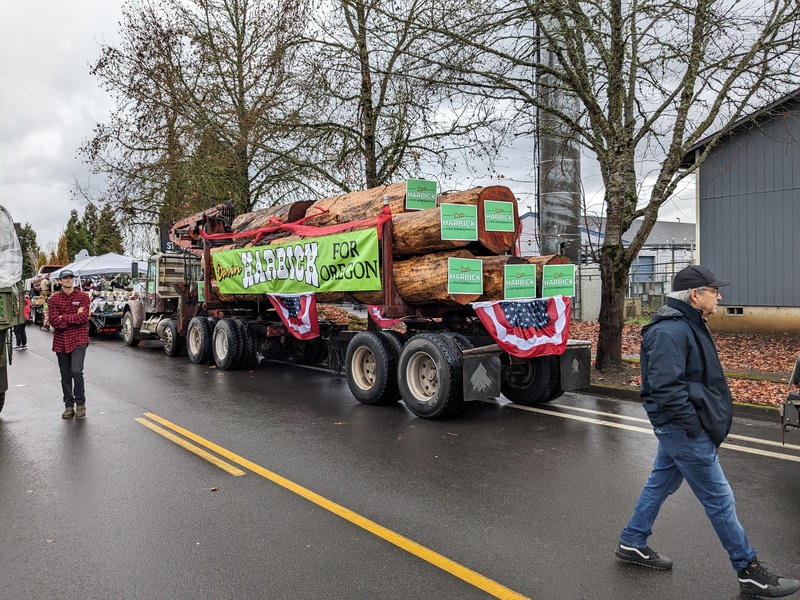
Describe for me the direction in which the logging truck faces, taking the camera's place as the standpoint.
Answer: facing away from the viewer and to the left of the viewer

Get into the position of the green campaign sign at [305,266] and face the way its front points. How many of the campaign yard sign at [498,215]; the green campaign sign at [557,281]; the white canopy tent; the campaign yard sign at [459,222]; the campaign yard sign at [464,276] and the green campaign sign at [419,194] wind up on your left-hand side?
5

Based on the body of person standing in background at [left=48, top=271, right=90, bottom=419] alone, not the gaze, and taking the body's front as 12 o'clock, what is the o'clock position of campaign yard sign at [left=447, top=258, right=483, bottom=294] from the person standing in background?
The campaign yard sign is roughly at 10 o'clock from the person standing in background.

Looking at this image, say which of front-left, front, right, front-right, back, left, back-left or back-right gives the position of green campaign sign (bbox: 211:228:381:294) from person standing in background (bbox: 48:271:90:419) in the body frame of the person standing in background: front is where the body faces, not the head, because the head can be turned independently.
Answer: left

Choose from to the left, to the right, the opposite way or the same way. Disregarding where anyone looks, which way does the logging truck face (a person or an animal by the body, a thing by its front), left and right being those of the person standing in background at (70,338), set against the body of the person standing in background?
the opposite way

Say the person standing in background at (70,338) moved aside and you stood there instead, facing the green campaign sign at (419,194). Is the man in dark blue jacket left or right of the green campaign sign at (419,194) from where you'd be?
right

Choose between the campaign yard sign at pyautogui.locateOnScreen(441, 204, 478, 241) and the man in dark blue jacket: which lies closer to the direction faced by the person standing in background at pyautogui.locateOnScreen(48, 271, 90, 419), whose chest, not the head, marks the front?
the man in dark blue jacket

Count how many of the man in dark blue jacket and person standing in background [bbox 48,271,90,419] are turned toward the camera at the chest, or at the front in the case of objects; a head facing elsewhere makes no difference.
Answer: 1

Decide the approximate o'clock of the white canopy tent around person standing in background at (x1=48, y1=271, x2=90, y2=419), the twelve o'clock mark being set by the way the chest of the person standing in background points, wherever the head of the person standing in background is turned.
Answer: The white canopy tent is roughly at 6 o'clock from the person standing in background.

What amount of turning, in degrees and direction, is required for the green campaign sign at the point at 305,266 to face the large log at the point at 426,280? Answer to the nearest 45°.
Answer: approximately 90° to its left

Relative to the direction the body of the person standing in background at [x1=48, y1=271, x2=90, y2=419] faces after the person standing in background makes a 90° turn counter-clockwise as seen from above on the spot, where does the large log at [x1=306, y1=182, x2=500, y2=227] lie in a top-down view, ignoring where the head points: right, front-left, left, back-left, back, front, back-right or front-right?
front
